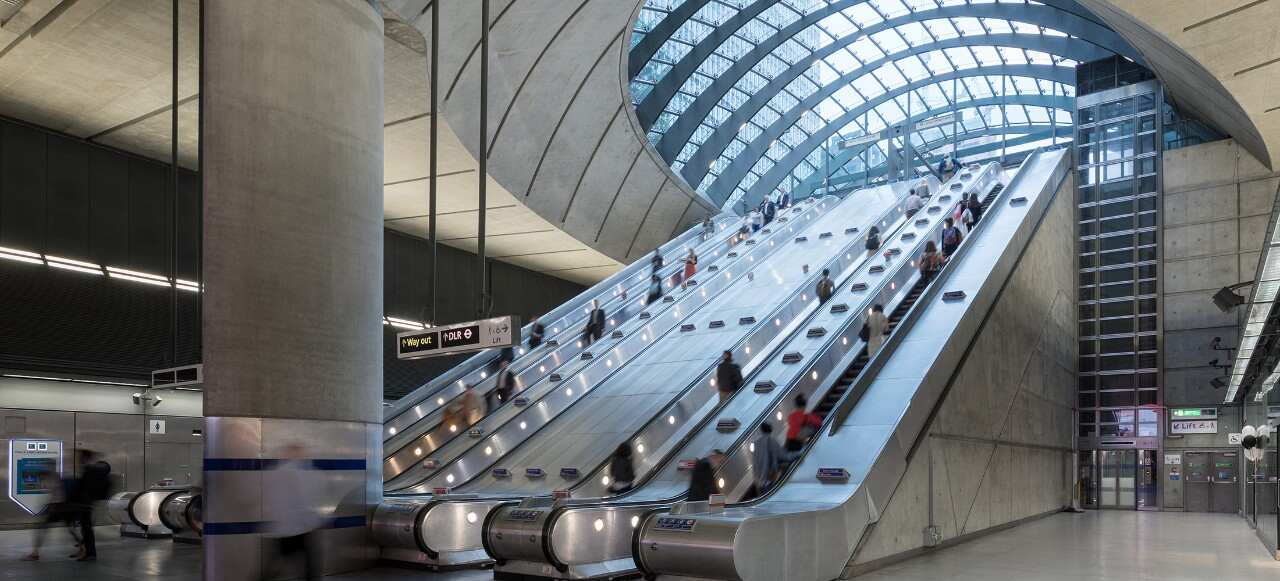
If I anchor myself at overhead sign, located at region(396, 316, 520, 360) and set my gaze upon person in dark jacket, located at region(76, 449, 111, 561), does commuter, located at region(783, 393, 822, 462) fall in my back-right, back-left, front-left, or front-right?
back-right

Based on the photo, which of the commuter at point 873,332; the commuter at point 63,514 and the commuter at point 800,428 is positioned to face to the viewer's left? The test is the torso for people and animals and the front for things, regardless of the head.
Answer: the commuter at point 63,514

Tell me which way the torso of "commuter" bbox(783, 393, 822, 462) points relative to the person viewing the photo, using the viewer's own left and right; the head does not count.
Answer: facing away from the viewer and to the right of the viewer

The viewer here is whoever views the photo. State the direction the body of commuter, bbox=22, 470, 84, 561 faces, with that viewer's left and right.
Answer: facing to the left of the viewer
